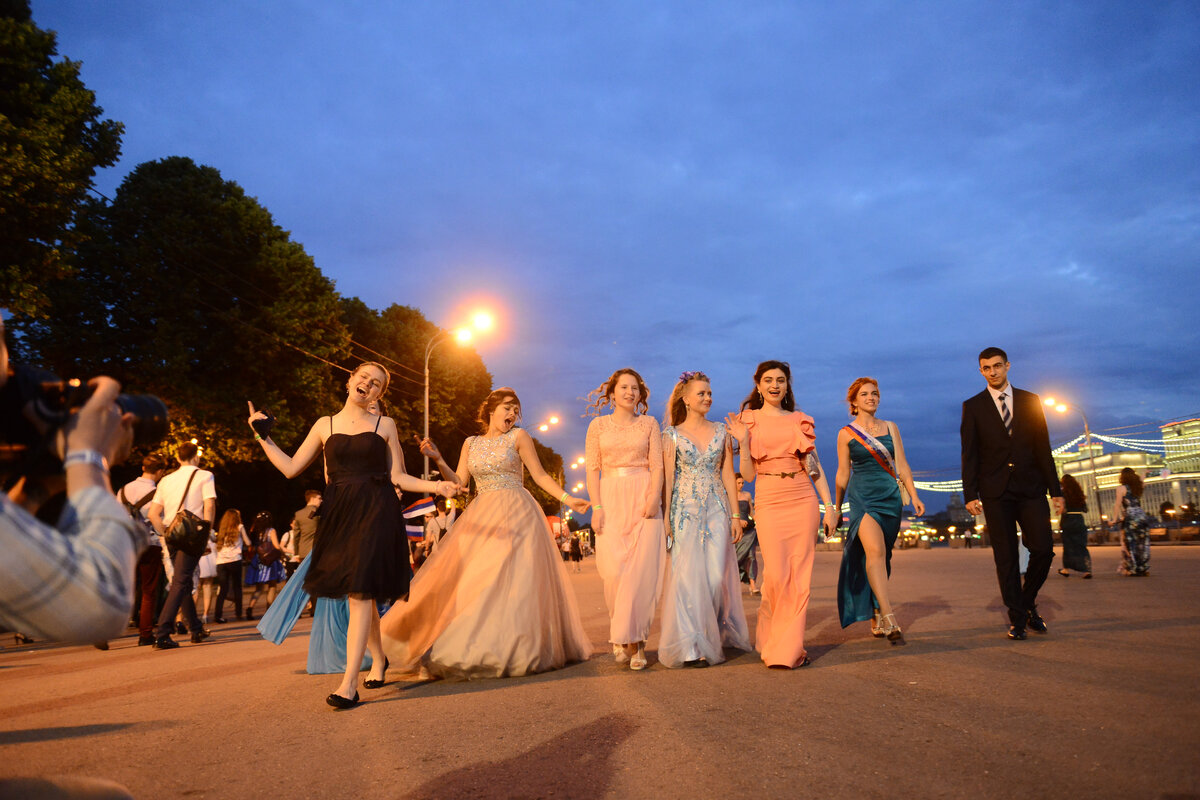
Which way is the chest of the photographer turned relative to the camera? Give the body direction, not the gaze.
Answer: to the viewer's right

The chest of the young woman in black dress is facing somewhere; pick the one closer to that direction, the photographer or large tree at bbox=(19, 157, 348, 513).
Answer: the photographer

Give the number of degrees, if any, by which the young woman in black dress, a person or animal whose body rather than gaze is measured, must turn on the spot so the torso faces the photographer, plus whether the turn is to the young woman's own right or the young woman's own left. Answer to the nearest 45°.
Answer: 0° — they already face them

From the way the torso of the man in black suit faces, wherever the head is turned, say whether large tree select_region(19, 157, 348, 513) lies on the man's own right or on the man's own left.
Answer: on the man's own right

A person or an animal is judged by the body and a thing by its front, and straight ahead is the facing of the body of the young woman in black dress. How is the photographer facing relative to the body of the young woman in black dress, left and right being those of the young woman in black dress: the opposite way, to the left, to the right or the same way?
to the left

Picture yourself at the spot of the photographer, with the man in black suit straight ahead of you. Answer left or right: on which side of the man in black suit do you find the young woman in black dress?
left

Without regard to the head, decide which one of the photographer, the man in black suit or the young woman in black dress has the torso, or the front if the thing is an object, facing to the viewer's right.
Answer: the photographer

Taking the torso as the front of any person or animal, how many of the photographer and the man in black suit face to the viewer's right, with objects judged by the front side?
1

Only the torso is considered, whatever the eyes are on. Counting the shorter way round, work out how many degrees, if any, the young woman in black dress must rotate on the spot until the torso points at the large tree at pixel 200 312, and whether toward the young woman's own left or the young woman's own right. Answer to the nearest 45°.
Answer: approximately 180°

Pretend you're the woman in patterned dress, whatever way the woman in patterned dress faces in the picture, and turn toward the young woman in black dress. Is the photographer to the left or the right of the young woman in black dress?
left
